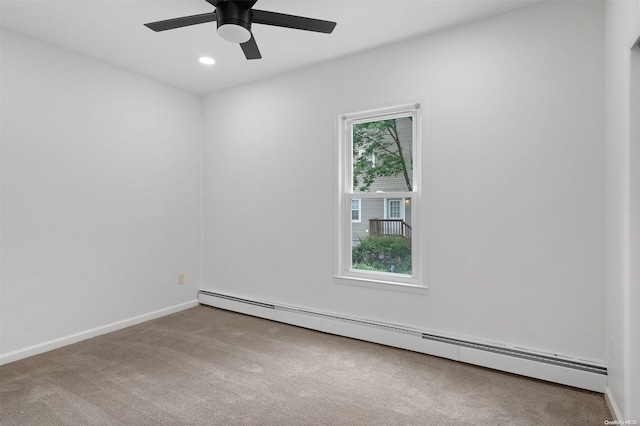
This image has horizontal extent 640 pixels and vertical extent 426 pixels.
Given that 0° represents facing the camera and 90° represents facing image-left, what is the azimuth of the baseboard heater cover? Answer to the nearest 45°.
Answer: approximately 45°
